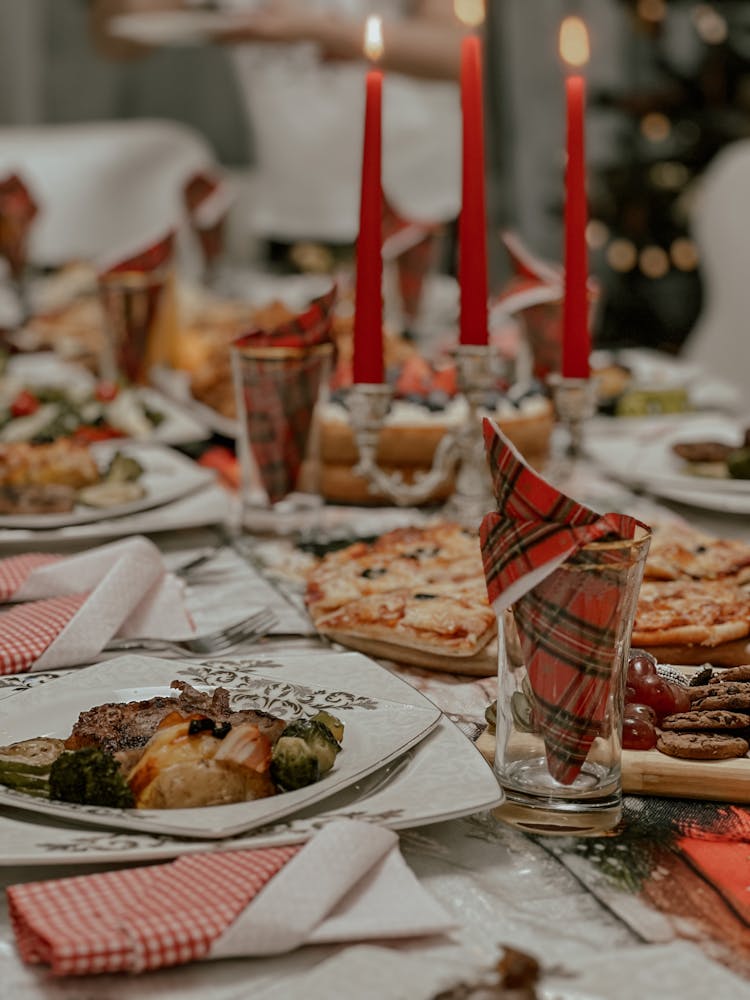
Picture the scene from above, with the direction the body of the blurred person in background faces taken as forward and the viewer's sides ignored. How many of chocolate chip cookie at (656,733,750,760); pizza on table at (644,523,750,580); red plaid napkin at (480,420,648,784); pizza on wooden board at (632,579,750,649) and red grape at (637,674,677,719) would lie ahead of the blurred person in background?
5

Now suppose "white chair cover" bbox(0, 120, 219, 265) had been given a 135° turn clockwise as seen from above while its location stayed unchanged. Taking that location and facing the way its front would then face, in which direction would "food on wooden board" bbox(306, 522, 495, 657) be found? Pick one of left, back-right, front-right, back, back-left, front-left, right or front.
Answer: back-left

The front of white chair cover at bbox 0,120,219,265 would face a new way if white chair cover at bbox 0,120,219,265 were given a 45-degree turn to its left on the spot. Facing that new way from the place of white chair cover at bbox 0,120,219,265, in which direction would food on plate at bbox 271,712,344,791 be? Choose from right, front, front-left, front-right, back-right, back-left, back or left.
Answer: front-right

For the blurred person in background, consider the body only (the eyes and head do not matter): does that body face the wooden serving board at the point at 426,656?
yes

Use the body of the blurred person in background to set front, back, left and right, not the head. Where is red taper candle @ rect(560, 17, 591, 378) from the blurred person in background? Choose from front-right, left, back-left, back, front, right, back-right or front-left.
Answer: front

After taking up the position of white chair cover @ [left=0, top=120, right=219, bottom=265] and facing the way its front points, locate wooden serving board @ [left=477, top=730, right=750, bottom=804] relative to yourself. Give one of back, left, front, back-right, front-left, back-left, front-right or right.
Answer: front

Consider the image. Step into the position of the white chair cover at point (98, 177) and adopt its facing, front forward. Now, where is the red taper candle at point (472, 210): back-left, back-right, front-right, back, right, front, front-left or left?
front

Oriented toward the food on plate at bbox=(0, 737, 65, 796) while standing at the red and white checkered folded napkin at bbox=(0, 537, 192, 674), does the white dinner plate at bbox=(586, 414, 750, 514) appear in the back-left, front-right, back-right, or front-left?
back-left

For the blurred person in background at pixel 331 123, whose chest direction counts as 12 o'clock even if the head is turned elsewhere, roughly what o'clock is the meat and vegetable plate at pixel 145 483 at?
The meat and vegetable plate is roughly at 12 o'clock from the blurred person in background.

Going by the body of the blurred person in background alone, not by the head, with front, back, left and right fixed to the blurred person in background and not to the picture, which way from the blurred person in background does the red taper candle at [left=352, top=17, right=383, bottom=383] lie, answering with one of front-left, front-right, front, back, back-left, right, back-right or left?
front

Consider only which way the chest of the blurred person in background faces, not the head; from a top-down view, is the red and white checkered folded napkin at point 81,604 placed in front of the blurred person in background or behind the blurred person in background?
in front
